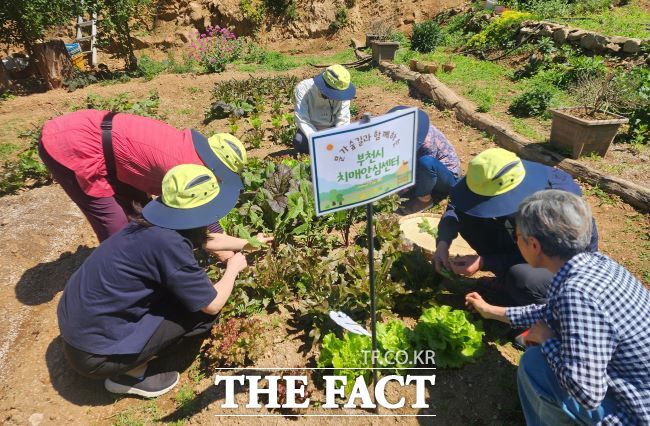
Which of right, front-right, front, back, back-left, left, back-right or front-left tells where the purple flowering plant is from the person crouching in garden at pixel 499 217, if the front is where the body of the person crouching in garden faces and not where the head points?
right

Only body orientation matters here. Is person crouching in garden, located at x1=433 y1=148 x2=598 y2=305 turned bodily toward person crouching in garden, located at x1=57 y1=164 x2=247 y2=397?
yes

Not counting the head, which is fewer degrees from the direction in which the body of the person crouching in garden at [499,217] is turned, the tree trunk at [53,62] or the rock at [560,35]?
the tree trunk

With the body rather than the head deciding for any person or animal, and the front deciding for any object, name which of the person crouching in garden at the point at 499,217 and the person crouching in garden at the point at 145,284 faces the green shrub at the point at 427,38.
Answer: the person crouching in garden at the point at 145,284

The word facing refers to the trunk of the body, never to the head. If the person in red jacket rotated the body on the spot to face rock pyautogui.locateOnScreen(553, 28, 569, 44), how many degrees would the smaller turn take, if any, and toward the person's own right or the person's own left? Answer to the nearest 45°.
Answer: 0° — they already face it

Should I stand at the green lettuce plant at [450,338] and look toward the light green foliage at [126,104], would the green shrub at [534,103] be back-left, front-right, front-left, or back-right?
front-right

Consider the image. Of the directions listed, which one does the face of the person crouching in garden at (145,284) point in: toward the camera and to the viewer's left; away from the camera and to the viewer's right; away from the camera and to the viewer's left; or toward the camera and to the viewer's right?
away from the camera and to the viewer's right

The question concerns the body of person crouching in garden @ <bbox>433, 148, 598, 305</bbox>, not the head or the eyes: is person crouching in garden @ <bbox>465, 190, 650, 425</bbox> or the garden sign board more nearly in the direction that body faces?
the garden sign board

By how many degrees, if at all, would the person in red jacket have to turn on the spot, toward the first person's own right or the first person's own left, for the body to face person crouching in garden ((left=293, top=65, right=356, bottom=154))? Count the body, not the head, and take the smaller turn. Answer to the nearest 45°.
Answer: approximately 45° to the first person's own left

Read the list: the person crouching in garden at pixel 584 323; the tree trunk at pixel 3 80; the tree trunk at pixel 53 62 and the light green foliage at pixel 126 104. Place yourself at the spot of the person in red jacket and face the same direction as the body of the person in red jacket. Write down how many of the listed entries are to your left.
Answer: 3

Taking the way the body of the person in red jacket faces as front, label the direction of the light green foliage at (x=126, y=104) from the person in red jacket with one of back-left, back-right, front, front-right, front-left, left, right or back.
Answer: left

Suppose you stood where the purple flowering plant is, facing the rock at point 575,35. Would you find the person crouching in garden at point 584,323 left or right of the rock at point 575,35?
right

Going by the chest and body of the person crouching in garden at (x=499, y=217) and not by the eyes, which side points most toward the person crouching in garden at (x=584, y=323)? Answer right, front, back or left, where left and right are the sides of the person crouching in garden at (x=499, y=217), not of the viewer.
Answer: left

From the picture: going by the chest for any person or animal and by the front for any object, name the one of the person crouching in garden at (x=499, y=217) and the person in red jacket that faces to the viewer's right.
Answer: the person in red jacket

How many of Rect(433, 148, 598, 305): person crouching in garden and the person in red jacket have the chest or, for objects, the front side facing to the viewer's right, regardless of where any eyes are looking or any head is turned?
1

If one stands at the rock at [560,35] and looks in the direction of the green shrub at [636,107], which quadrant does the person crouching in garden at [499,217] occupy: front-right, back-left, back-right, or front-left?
front-right

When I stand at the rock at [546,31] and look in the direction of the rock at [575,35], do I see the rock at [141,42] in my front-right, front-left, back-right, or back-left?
back-right

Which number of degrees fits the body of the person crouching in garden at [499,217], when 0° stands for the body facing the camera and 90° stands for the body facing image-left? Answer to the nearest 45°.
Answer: approximately 45°

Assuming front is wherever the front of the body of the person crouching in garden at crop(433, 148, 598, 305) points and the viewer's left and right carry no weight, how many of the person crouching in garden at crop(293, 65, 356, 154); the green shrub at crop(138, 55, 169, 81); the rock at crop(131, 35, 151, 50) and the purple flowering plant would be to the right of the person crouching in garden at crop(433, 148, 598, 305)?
4

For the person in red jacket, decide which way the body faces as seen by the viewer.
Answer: to the viewer's right

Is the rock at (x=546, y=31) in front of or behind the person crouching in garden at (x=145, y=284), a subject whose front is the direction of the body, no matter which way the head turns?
in front
